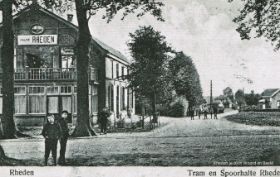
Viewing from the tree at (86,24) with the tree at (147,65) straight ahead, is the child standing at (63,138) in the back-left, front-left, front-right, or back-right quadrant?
back-right

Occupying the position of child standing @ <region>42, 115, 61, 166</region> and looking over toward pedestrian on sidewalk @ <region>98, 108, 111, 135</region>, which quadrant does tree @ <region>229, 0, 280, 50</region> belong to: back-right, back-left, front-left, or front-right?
front-right

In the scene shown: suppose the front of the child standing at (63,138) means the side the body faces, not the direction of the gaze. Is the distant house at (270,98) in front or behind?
behind

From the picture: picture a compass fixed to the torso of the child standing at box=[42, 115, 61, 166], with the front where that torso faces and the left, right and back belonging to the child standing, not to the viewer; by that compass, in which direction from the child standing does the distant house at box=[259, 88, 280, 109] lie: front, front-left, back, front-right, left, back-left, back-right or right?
left

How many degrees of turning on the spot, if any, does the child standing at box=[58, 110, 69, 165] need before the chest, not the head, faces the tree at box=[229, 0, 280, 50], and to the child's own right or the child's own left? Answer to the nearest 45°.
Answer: approximately 135° to the child's own left

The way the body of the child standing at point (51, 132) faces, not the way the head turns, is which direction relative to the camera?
toward the camera

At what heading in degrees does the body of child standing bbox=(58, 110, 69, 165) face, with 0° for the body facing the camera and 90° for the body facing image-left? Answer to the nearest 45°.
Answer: approximately 45°

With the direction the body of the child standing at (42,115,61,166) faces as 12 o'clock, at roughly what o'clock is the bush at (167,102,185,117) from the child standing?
The bush is roughly at 7 o'clock from the child standing.

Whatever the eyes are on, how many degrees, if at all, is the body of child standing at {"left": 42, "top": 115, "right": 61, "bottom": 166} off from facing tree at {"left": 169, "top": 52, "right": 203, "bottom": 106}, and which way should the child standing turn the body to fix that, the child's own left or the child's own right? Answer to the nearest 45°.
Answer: approximately 135° to the child's own left
